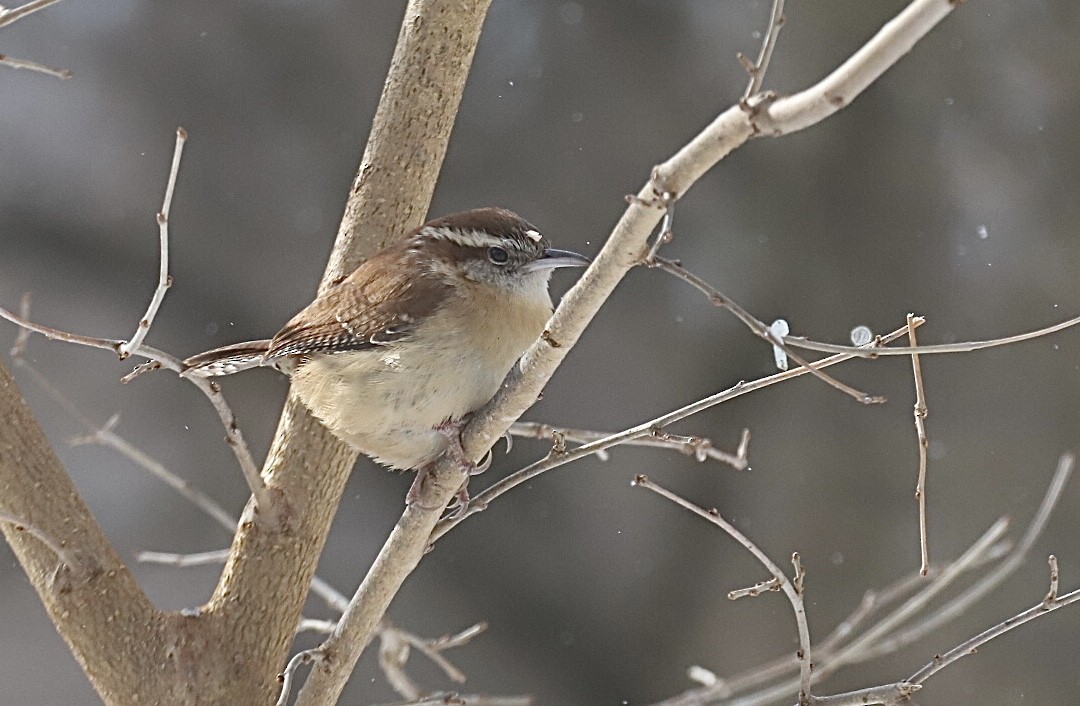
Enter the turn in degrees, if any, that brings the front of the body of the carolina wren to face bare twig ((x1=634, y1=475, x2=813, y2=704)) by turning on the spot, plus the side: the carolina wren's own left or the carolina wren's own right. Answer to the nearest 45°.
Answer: approximately 45° to the carolina wren's own right

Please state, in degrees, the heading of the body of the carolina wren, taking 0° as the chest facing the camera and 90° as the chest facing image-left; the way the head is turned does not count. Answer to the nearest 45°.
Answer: approximately 270°
